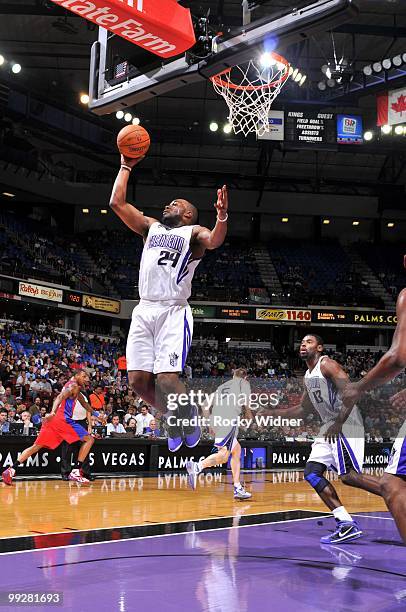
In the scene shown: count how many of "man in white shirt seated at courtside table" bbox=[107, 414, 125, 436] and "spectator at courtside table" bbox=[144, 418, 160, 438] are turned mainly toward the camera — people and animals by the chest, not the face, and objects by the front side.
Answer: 2

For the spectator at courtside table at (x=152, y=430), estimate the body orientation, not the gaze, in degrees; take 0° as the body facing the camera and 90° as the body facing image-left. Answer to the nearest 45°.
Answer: approximately 0°

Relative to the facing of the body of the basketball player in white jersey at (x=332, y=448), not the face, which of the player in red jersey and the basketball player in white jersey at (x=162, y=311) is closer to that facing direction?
the basketball player in white jersey

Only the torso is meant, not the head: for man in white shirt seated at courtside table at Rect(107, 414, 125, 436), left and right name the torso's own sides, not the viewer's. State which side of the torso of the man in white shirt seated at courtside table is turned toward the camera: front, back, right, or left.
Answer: front

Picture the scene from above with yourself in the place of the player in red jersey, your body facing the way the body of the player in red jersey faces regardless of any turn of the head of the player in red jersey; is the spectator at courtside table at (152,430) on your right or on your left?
on your left

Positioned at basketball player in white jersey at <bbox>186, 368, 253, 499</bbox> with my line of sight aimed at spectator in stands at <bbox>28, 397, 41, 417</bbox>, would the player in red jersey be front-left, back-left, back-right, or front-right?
front-left

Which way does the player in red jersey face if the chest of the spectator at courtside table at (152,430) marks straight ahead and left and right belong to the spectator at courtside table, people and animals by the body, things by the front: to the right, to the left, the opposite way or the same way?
to the left

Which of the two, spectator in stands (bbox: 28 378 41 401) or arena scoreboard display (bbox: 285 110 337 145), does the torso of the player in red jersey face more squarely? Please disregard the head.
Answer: the arena scoreboard display

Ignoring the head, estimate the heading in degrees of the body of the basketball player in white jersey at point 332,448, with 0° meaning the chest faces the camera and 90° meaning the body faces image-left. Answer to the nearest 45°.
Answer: approximately 45°

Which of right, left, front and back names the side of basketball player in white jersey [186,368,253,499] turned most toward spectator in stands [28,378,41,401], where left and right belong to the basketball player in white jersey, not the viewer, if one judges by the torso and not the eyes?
left

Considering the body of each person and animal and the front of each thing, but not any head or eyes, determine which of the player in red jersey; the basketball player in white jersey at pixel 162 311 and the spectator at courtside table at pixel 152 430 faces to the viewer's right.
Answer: the player in red jersey
